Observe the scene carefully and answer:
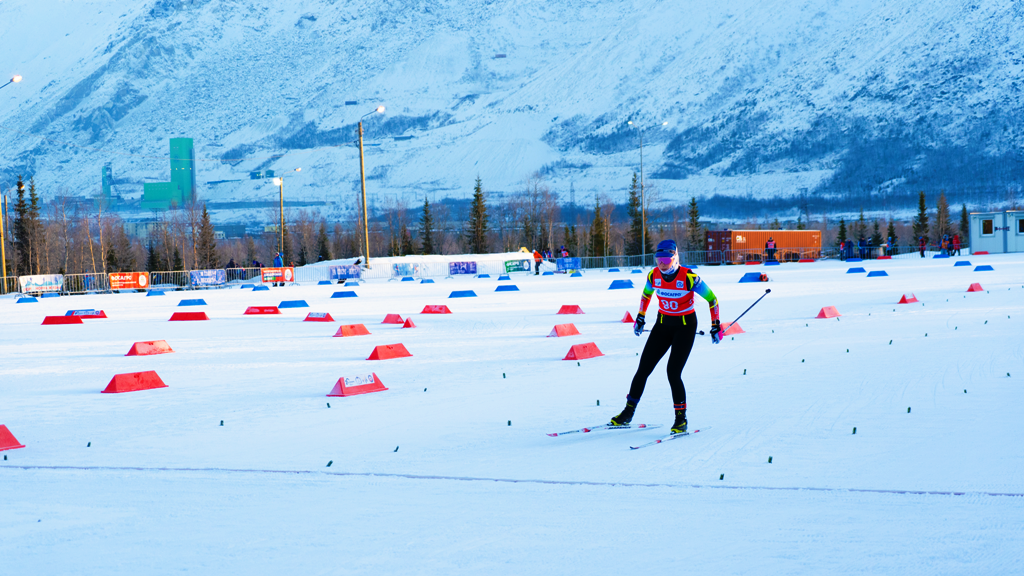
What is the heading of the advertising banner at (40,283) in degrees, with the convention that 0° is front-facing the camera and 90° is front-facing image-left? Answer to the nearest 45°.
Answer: approximately 0°

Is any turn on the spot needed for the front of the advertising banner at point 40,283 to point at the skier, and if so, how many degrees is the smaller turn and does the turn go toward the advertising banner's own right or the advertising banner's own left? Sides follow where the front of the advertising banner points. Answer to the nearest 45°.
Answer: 0° — it already faces them
